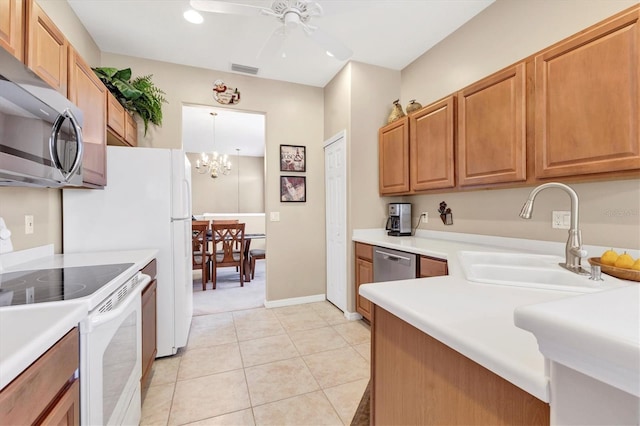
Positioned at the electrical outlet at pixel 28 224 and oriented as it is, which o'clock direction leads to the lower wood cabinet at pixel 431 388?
The lower wood cabinet is roughly at 1 o'clock from the electrical outlet.

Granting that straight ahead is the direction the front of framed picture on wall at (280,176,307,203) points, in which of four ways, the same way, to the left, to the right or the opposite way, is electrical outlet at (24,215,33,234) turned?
to the left

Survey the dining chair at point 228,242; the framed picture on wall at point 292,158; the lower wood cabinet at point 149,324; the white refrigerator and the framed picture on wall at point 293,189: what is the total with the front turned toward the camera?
2

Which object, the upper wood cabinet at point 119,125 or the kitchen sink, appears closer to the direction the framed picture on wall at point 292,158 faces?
the kitchen sink

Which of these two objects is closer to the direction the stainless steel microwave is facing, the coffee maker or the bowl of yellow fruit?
the bowl of yellow fruit

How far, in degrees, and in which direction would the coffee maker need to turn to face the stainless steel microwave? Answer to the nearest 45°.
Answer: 0° — it already faces it

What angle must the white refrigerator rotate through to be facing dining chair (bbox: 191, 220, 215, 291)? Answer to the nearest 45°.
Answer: approximately 45° to its left

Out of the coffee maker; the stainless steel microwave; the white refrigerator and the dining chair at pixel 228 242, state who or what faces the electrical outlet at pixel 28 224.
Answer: the coffee maker

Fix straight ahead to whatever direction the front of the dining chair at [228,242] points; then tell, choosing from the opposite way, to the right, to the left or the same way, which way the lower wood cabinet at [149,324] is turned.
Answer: to the right

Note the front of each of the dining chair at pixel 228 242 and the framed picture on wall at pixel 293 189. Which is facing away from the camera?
the dining chair

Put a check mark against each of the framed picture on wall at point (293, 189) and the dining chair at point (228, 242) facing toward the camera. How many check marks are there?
1

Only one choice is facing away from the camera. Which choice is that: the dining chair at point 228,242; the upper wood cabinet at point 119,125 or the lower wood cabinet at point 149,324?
the dining chair

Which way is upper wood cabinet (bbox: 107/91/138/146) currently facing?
to the viewer's right
